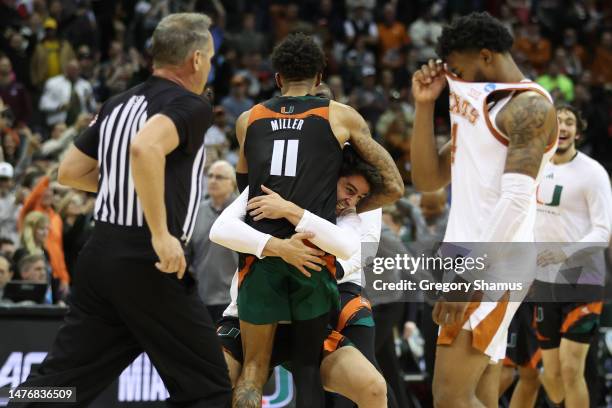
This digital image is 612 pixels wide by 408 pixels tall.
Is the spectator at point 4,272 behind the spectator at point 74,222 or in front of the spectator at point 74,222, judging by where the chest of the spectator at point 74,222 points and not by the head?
in front

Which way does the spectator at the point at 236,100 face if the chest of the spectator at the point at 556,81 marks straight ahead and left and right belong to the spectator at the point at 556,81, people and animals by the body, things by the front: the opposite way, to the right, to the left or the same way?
the same way

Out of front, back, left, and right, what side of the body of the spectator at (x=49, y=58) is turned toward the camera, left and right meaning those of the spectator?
front

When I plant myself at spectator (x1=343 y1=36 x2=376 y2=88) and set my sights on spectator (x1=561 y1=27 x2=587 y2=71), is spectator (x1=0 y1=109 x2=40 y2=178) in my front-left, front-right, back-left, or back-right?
back-right

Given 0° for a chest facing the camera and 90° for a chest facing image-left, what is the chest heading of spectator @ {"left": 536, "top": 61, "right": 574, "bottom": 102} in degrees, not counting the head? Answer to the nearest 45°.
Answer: approximately 0°

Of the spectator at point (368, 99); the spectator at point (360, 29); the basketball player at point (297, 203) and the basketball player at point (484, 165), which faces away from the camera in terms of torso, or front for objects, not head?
the basketball player at point (297, 203)

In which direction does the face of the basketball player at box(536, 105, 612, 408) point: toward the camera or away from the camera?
toward the camera

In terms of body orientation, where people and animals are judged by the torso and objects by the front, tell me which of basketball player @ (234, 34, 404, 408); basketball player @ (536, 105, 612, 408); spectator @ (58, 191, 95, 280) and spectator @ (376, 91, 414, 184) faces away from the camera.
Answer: basketball player @ (234, 34, 404, 408)

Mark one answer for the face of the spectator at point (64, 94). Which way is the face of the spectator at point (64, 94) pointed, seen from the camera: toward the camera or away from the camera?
toward the camera

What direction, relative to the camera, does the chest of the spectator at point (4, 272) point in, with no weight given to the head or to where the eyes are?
toward the camera

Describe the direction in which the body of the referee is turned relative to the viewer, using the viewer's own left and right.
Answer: facing away from the viewer and to the right of the viewer

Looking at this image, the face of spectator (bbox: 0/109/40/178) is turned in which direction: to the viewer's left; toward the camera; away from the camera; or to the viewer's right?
toward the camera

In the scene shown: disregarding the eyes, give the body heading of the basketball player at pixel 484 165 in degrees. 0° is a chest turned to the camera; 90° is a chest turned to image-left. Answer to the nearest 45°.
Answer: approximately 45°

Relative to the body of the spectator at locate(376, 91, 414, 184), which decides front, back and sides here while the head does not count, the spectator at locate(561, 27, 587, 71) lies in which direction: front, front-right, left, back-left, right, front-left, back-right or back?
back-left

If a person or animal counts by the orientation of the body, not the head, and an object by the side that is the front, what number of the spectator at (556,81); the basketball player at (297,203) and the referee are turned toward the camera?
1

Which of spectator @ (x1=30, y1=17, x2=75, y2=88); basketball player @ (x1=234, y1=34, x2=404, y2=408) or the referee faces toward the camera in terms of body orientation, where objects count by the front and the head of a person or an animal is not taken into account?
the spectator

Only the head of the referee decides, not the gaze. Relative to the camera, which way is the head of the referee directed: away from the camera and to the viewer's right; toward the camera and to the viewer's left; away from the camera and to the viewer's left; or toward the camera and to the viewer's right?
away from the camera and to the viewer's right

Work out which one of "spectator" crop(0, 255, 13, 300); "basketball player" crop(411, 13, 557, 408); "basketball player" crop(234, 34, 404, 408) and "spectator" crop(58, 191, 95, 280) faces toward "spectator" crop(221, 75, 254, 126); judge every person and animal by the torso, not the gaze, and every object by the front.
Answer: "basketball player" crop(234, 34, 404, 408)

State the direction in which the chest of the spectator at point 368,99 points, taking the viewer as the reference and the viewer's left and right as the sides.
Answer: facing the viewer

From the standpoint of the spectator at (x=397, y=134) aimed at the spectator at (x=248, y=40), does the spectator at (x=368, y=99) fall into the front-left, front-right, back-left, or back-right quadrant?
front-right

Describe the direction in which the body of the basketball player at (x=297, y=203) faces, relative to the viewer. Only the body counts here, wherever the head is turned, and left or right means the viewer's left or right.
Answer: facing away from the viewer

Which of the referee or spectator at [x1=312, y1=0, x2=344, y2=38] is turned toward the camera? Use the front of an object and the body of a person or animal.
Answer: the spectator
